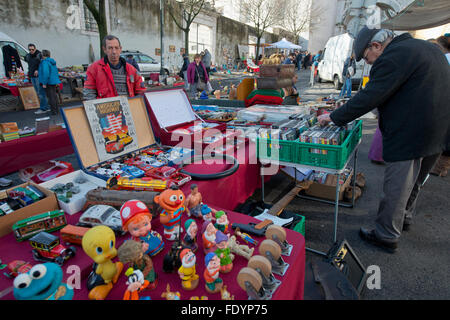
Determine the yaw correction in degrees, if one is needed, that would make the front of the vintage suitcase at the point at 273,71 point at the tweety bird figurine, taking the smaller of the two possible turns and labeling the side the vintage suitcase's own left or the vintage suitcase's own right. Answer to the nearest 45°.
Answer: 0° — it already faces it

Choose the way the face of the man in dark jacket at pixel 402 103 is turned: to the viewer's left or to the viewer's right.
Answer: to the viewer's left

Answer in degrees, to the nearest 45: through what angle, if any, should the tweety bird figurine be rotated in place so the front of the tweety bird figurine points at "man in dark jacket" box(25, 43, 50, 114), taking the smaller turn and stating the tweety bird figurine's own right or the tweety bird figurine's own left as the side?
approximately 135° to the tweety bird figurine's own left

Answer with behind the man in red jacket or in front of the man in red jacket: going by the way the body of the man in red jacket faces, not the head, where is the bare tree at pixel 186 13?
behind

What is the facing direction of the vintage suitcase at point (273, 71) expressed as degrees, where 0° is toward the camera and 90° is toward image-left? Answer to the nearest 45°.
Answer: approximately 0°

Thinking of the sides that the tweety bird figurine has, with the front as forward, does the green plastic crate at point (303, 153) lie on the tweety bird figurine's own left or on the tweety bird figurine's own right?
on the tweety bird figurine's own left

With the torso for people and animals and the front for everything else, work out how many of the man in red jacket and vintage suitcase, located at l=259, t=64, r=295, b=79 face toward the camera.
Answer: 2

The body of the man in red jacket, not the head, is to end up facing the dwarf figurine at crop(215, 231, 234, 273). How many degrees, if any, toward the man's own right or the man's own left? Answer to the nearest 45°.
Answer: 0° — they already face it

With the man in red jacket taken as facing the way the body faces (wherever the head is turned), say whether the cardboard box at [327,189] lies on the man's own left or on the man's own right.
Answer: on the man's own left

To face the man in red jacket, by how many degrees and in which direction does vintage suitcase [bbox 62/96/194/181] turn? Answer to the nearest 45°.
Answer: approximately 135° to its left

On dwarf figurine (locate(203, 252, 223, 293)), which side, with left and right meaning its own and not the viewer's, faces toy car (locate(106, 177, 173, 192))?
back

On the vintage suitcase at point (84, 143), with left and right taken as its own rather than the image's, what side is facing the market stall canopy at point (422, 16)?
left

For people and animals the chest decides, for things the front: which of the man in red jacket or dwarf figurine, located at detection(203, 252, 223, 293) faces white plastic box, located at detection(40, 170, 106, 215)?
the man in red jacket
